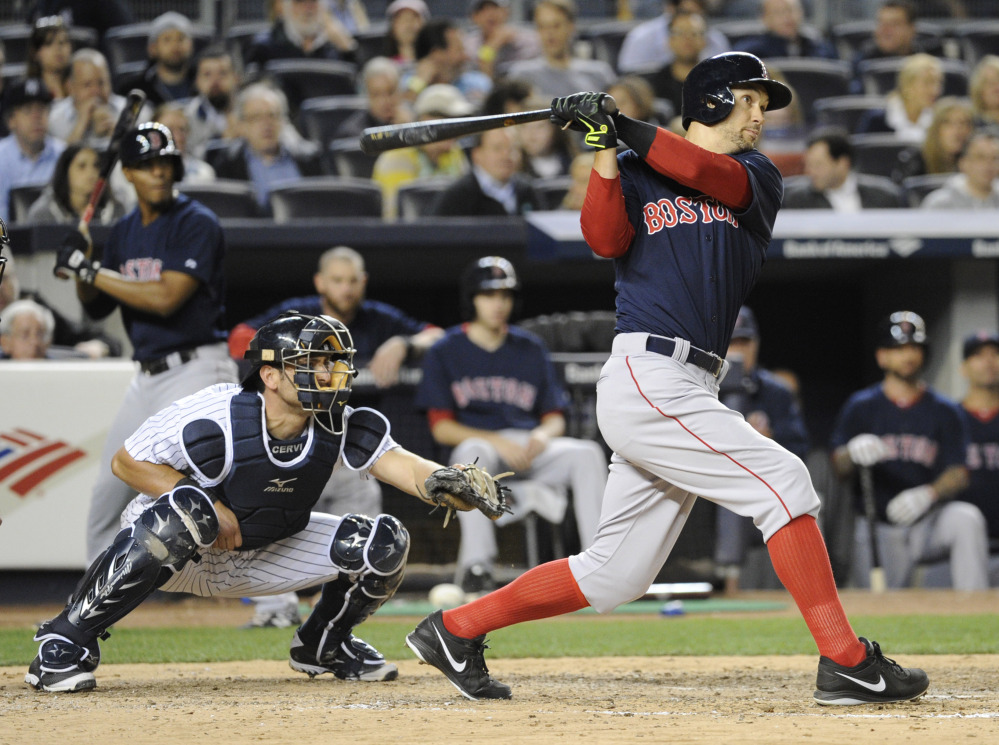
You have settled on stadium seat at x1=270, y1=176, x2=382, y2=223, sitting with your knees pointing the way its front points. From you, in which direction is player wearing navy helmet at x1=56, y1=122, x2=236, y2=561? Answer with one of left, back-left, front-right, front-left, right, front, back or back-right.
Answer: front

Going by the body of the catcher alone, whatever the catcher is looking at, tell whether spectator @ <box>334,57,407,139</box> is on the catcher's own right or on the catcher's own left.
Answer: on the catcher's own left

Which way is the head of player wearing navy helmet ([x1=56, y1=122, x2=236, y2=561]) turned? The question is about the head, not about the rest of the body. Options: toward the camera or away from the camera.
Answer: toward the camera

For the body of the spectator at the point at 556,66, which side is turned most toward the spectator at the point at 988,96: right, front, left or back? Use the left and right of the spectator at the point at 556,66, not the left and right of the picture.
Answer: left

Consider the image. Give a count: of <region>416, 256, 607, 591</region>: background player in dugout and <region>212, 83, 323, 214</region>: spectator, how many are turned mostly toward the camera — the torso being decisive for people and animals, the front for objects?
2

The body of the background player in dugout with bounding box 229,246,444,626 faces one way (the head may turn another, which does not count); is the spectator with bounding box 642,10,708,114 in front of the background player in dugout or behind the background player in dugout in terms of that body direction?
behind

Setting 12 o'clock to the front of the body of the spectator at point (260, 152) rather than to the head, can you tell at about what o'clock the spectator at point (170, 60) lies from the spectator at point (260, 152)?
the spectator at point (170, 60) is roughly at 5 o'clock from the spectator at point (260, 152).

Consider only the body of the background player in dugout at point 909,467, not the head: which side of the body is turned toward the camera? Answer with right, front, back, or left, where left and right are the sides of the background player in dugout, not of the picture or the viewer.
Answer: front

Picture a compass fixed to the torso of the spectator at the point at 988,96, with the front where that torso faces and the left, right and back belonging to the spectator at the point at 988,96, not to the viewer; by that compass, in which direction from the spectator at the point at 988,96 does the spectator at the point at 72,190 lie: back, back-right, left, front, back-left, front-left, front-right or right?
front-right

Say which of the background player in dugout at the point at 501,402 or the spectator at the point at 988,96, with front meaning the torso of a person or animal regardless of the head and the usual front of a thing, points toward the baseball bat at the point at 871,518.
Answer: the spectator

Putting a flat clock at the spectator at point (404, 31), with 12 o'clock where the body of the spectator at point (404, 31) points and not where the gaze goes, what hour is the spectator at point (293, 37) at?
the spectator at point (293, 37) is roughly at 3 o'clock from the spectator at point (404, 31).

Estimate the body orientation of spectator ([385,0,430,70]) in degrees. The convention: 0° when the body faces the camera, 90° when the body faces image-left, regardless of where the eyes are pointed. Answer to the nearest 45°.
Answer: approximately 0°

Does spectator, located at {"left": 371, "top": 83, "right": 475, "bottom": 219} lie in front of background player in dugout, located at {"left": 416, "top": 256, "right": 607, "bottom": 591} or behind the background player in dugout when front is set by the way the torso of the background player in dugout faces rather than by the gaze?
behind

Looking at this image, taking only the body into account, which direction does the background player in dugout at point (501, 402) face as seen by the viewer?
toward the camera

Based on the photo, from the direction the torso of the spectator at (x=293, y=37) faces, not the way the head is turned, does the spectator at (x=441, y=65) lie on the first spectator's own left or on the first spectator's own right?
on the first spectator's own left

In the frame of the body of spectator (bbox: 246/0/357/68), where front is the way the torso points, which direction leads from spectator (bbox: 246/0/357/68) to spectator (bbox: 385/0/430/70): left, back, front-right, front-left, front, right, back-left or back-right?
left
